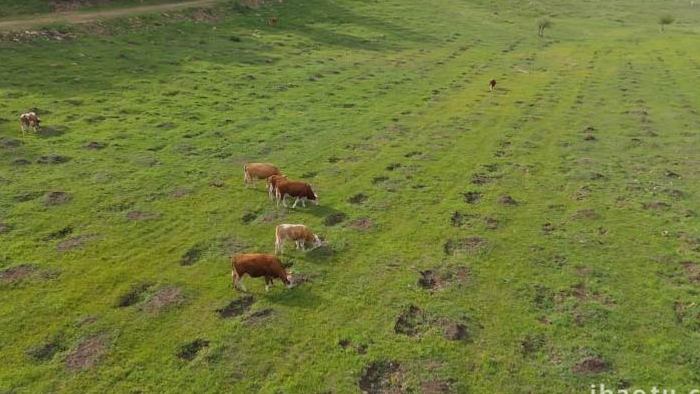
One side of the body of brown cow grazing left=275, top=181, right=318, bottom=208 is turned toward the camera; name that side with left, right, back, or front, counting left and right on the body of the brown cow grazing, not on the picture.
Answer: right

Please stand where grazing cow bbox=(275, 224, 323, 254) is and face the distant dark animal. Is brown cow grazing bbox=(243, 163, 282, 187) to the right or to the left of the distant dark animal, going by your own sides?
left

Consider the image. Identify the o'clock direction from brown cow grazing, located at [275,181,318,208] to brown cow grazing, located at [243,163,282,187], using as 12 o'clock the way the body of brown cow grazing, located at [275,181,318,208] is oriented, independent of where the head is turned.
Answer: brown cow grazing, located at [243,163,282,187] is roughly at 8 o'clock from brown cow grazing, located at [275,181,318,208].

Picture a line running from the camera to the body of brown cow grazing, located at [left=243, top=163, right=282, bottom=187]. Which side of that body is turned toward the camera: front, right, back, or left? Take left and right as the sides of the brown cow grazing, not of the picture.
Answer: right

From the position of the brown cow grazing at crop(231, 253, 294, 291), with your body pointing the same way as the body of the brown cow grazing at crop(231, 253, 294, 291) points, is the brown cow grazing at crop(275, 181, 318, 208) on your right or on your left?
on your left

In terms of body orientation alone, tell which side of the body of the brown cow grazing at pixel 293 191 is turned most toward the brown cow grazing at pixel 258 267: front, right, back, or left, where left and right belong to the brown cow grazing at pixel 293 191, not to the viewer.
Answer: right

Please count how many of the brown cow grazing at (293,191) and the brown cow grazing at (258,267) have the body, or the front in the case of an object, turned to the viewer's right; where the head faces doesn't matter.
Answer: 2

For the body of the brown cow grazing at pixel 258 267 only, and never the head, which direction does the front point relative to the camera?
to the viewer's right
